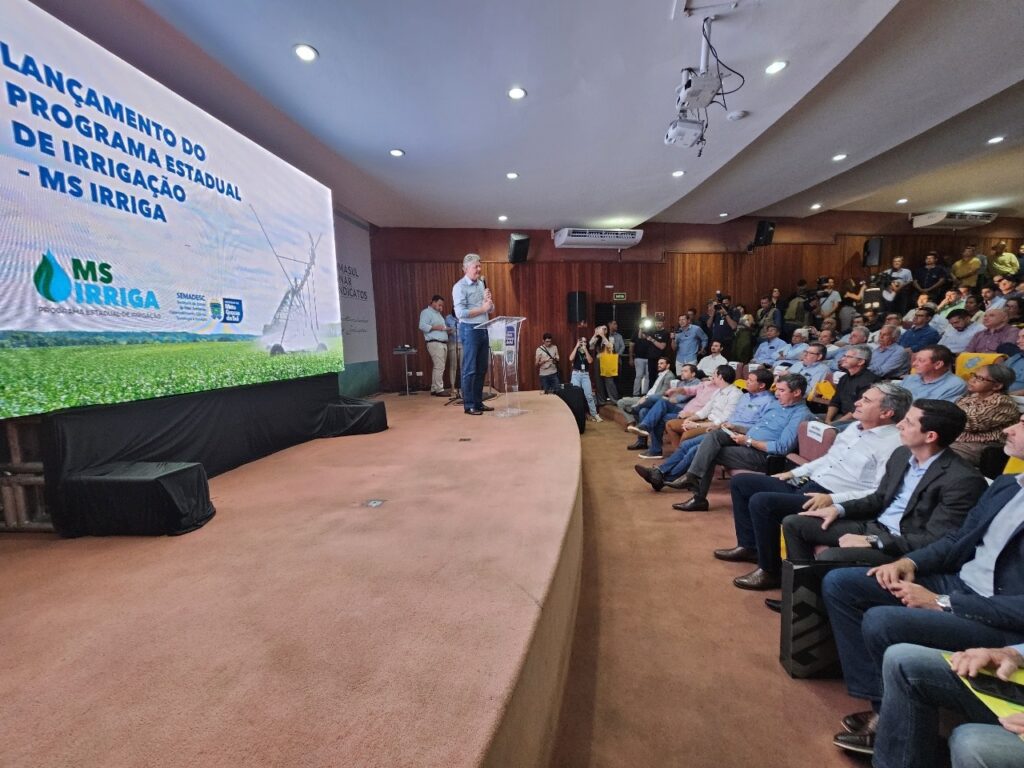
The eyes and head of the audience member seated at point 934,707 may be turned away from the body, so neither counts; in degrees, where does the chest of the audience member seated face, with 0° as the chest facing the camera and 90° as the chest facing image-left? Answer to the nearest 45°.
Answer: approximately 45°

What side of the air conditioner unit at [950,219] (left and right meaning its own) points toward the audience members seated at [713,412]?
front

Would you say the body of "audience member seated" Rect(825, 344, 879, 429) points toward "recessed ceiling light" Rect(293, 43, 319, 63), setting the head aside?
yes

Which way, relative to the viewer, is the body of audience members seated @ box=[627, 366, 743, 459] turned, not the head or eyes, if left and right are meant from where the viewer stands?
facing to the left of the viewer

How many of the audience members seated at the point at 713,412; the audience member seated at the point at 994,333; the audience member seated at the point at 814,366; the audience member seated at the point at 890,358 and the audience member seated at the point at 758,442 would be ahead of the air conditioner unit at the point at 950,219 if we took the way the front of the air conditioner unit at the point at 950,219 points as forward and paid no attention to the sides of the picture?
5

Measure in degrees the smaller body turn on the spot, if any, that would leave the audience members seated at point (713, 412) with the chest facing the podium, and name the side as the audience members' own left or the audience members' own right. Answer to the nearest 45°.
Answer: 0° — they already face it

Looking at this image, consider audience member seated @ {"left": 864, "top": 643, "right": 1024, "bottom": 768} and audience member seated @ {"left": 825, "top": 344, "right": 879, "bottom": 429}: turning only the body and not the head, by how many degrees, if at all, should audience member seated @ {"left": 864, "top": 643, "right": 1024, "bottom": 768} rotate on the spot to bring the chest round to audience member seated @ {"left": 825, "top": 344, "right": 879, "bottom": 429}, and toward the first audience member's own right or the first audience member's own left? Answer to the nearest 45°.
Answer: approximately 135° to the first audience member's own right

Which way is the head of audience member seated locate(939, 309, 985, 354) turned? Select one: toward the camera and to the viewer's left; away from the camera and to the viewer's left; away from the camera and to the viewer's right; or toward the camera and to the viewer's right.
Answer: toward the camera and to the viewer's left

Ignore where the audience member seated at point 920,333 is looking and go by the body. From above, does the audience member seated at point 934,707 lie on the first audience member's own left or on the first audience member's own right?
on the first audience member's own left

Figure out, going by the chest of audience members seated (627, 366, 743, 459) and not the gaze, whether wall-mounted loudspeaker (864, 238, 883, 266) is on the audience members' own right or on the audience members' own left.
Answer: on the audience members' own right

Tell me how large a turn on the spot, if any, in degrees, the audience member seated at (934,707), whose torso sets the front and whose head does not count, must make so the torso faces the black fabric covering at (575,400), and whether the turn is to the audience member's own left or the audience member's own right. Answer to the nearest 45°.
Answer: approximately 90° to the audience member's own right

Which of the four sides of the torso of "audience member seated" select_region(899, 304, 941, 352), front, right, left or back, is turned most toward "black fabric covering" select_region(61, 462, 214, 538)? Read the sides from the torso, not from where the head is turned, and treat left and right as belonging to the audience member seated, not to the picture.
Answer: front
